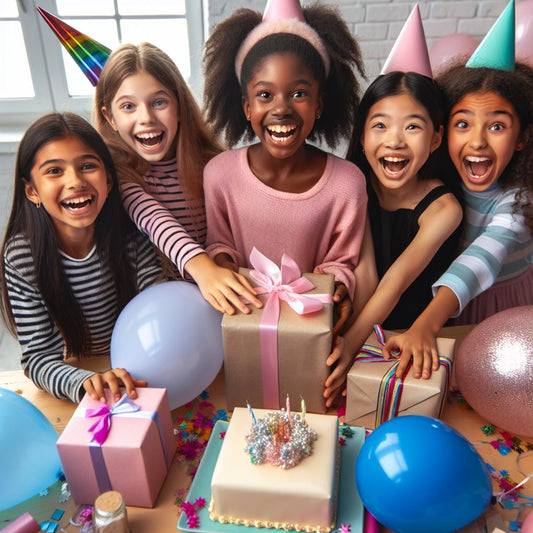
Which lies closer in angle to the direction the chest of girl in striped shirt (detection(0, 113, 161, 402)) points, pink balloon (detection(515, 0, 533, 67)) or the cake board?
the cake board

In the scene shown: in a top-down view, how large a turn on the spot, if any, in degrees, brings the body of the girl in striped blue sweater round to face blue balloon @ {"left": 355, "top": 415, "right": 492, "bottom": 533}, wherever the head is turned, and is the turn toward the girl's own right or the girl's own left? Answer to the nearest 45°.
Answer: approximately 45° to the girl's own left

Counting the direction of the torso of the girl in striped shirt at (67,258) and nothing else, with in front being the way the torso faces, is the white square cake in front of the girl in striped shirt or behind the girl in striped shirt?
in front

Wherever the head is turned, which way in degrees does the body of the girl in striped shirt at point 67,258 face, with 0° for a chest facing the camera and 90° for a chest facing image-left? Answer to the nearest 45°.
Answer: approximately 0°

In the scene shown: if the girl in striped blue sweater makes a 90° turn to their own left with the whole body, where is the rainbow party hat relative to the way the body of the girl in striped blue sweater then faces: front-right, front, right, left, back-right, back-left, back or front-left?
back-right

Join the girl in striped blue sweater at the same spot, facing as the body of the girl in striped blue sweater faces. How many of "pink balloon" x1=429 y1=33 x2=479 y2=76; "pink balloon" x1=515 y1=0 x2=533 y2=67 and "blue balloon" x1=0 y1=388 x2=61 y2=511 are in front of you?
1

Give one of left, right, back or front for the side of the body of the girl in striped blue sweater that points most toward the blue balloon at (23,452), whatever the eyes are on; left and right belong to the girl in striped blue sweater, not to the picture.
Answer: front

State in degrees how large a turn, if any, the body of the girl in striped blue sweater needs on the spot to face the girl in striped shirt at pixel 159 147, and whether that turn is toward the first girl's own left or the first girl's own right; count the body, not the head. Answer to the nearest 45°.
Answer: approximately 45° to the first girl's own right

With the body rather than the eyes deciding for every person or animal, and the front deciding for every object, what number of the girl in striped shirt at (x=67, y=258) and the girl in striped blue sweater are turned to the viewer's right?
0

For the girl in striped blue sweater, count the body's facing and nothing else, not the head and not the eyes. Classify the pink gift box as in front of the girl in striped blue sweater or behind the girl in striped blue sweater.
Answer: in front

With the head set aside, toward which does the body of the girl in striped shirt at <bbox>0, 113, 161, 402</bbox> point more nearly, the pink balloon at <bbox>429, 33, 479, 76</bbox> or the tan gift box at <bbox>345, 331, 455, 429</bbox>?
the tan gift box

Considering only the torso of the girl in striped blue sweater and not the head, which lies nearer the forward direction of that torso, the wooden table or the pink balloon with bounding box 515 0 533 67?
the wooden table

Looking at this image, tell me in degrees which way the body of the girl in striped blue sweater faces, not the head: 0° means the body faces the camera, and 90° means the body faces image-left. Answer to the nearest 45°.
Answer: approximately 45°
